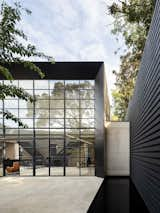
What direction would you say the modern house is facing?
toward the camera
